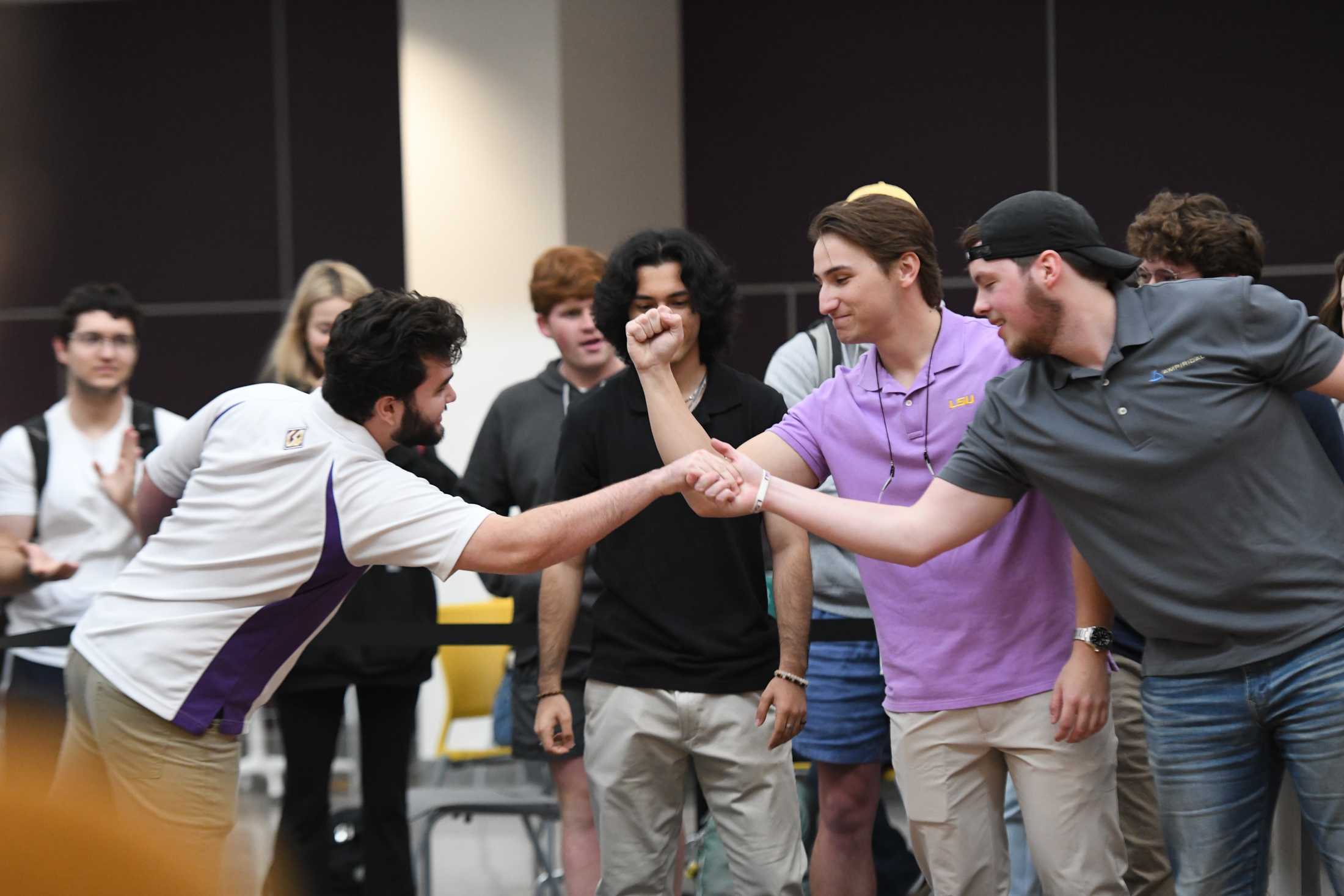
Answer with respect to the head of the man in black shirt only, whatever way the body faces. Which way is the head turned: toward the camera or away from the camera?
toward the camera

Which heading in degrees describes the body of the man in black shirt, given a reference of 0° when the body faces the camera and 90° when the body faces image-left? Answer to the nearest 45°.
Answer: approximately 0°

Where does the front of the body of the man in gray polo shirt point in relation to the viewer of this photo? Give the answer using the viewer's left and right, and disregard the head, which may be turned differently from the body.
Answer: facing the viewer and to the left of the viewer

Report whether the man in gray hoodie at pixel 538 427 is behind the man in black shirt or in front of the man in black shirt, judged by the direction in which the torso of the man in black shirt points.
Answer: behind

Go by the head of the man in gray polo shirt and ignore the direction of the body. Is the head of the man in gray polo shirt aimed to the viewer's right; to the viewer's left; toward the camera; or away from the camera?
to the viewer's left

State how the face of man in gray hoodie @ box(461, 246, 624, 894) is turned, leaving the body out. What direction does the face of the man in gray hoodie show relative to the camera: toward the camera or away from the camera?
toward the camera

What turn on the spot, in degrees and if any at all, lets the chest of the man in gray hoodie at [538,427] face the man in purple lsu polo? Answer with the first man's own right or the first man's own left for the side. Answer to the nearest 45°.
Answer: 0° — they already face them

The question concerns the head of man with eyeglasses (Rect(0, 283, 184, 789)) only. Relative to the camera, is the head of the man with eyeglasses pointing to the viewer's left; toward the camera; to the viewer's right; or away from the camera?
toward the camera
